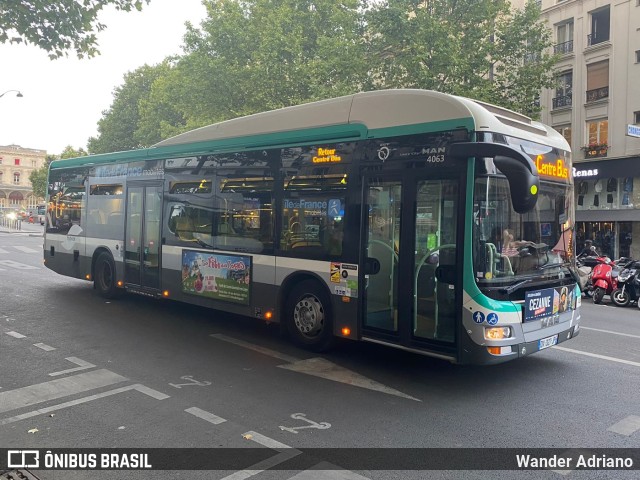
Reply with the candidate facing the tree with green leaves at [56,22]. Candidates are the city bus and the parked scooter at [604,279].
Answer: the parked scooter

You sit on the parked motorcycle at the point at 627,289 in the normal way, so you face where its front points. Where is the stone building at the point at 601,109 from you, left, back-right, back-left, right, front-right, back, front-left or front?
back-right

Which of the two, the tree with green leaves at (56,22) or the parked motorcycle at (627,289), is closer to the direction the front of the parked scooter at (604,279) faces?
the tree with green leaves

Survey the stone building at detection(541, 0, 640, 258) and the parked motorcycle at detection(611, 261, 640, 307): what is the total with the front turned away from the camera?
0

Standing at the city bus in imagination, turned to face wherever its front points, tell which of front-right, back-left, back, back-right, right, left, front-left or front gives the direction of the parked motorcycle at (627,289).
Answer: left

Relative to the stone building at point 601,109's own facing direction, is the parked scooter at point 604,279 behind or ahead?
ahead

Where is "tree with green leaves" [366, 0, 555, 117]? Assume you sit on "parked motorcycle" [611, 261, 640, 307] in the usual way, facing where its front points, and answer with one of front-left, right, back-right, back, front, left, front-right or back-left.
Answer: right

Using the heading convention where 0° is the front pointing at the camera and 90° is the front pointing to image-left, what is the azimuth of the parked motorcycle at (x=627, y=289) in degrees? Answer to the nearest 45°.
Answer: approximately 45°
